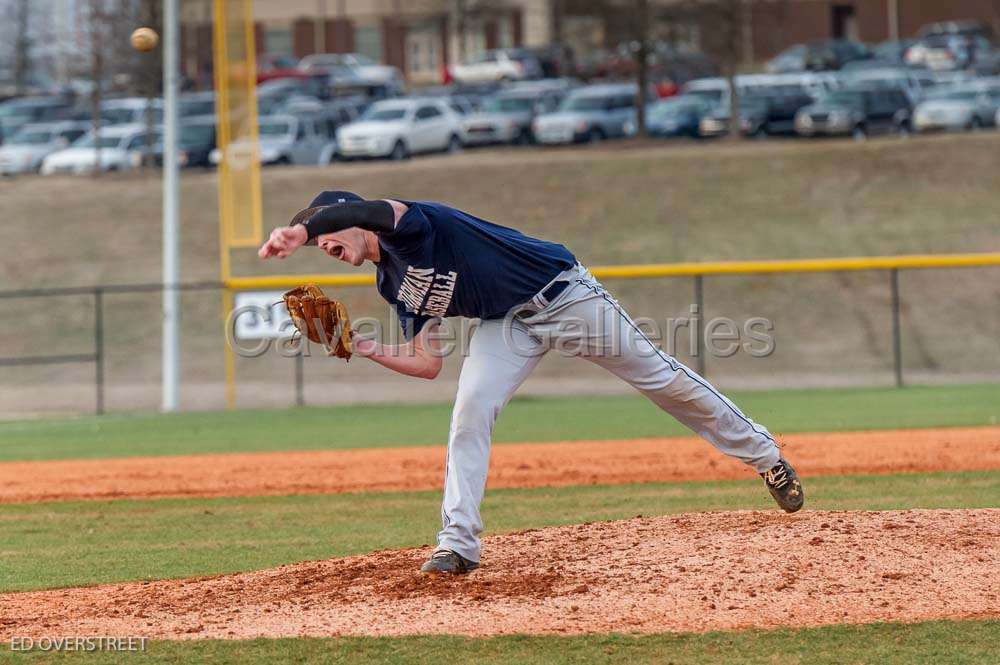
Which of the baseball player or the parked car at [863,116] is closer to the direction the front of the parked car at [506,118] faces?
the baseball player

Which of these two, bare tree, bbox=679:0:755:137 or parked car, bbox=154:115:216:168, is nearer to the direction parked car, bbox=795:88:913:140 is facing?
the parked car

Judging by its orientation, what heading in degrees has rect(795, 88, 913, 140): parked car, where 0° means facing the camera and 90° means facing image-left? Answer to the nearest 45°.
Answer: approximately 45°

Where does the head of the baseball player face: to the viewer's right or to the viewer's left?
to the viewer's left

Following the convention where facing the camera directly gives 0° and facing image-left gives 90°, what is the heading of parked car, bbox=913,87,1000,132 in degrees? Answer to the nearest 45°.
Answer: approximately 45°

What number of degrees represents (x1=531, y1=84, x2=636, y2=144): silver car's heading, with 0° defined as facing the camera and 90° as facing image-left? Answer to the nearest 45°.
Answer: approximately 45°

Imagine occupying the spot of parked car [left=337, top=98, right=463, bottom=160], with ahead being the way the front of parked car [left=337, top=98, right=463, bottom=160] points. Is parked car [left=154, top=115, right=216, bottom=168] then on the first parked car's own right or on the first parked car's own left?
on the first parked car's own right
